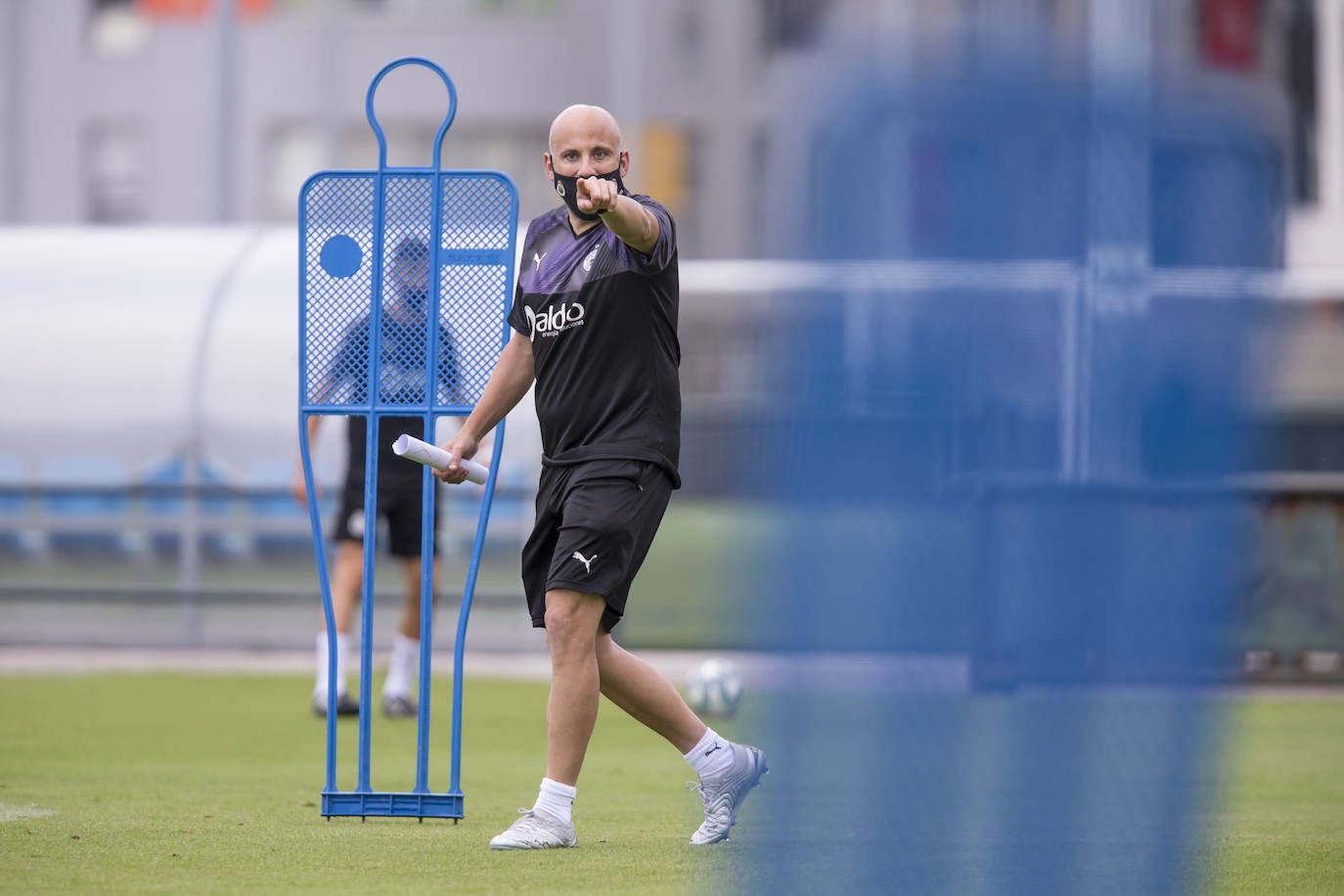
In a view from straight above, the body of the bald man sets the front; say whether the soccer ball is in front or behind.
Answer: behind

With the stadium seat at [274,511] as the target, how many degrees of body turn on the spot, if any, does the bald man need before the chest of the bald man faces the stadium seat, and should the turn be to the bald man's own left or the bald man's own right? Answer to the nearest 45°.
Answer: approximately 135° to the bald man's own right

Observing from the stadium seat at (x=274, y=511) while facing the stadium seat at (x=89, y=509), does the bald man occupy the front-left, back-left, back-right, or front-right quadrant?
back-left

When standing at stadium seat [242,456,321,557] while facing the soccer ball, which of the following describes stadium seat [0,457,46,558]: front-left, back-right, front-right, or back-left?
back-right

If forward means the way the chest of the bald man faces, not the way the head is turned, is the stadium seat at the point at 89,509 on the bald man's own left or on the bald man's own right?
on the bald man's own right

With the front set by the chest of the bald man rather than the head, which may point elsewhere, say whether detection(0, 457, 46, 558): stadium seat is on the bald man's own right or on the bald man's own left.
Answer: on the bald man's own right
